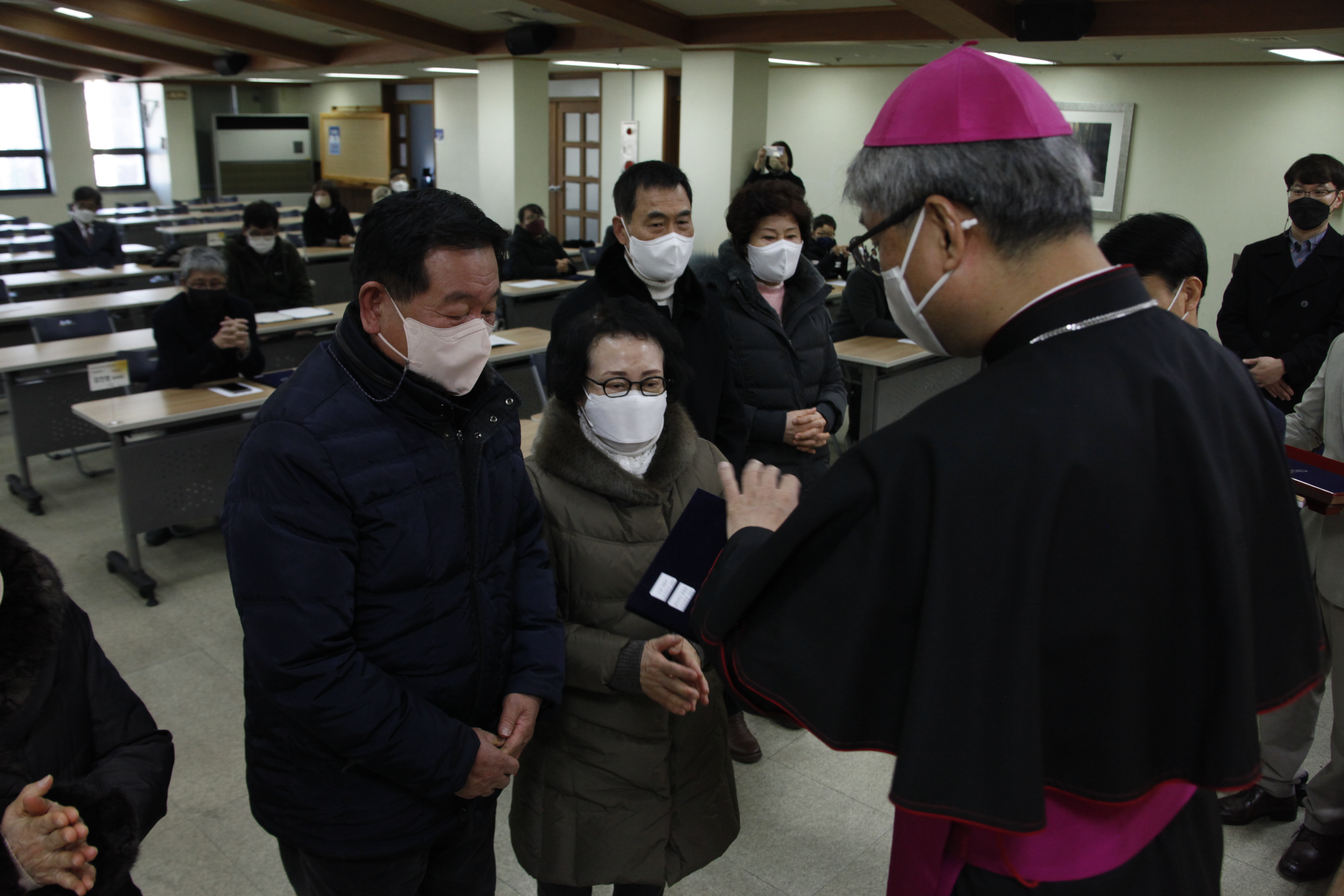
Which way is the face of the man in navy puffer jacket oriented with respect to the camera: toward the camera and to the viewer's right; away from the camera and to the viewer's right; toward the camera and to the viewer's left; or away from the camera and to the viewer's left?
toward the camera and to the viewer's right

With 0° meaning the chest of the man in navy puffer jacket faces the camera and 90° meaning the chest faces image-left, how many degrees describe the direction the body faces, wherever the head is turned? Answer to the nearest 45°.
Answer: approximately 315°

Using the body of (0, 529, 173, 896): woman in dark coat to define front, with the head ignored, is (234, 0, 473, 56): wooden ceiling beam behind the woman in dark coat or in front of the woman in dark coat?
behind

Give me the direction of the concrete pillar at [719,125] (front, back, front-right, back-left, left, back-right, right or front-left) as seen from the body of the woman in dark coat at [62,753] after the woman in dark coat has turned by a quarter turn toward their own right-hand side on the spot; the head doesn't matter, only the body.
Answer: back-right

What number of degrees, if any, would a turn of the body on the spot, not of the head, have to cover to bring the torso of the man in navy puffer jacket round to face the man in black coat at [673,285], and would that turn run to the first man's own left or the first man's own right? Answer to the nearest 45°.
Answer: approximately 90° to the first man's own left

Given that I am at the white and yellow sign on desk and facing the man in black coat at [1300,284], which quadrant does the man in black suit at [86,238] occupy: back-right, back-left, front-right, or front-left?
back-left

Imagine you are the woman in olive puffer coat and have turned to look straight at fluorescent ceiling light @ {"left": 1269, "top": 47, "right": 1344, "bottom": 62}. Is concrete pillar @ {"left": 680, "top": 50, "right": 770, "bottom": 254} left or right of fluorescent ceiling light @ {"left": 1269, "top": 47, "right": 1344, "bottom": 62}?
left

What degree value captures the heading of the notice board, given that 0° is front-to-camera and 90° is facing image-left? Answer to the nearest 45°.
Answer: approximately 0°
